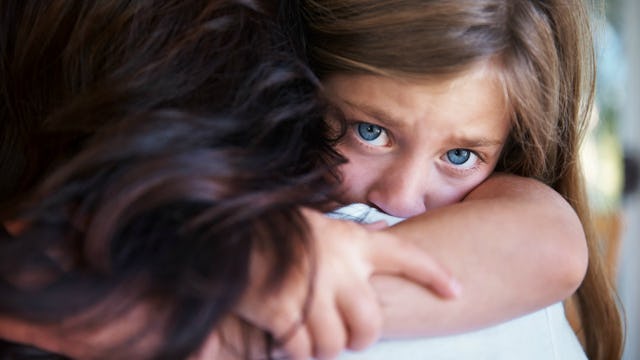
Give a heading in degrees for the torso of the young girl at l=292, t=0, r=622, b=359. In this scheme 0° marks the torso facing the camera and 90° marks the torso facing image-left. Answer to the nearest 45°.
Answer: approximately 0°
